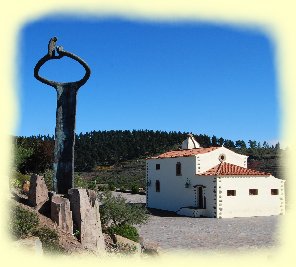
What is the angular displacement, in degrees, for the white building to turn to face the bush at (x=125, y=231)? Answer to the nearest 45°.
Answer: approximately 45° to its left

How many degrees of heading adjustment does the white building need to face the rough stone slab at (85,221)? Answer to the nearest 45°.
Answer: approximately 45° to its left

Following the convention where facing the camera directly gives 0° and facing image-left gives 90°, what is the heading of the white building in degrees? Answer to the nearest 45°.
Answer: approximately 45°
